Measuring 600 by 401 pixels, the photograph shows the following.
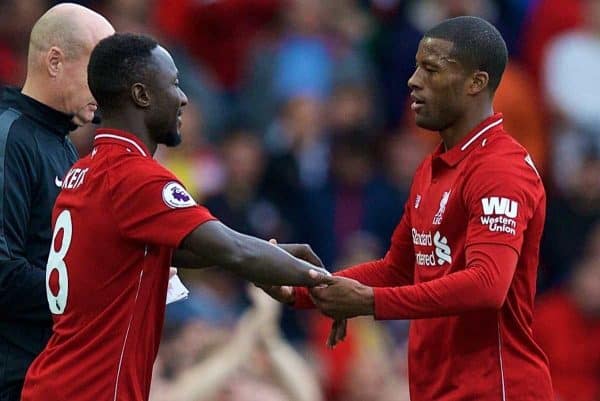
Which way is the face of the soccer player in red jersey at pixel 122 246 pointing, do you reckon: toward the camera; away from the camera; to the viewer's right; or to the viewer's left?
to the viewer's right

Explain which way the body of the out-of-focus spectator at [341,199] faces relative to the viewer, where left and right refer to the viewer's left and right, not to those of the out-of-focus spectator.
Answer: facing the viewer

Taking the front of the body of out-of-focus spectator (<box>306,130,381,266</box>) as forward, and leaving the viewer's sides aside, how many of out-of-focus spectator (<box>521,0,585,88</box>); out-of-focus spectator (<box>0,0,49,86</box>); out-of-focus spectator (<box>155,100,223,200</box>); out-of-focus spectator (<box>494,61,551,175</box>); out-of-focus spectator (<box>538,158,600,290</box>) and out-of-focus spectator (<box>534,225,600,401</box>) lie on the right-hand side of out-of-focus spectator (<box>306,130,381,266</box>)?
2

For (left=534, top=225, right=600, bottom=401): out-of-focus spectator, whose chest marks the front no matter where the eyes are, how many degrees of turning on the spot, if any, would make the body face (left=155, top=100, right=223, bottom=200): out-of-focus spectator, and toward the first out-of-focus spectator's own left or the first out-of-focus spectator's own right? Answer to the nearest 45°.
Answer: approximately 90° to the first out-of-focus spectator's own right

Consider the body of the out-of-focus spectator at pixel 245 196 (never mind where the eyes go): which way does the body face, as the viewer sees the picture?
toward the camera

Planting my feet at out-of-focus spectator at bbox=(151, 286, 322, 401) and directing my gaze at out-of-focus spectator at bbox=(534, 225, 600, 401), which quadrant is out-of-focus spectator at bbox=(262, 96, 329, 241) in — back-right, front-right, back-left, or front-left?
front-left

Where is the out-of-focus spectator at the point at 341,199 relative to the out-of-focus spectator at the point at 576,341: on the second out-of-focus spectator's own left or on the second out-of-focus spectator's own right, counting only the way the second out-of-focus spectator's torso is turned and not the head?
on the second out-of-focus spectator's own right

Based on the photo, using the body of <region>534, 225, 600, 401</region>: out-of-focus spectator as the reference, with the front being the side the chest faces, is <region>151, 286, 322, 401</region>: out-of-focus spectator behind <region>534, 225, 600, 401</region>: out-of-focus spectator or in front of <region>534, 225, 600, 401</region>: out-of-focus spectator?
in front

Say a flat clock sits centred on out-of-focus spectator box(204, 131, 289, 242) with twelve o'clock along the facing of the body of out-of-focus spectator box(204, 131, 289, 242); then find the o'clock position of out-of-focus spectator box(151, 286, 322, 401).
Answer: out-of-focus spectator box(151, 286, 322, 401) is roughly at 12 o'clock from out-of-focus spectator box(204, 131, 289, 242).

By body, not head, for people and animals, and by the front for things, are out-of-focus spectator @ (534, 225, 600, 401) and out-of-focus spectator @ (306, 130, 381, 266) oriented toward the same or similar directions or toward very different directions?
same or similar directions
